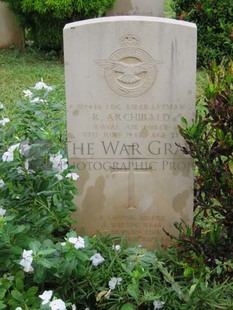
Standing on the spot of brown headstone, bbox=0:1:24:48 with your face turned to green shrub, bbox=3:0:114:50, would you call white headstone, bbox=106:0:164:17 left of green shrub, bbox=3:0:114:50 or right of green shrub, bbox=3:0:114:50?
left

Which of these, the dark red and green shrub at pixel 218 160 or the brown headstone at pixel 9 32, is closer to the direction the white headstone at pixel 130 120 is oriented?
the dark red and green shrub

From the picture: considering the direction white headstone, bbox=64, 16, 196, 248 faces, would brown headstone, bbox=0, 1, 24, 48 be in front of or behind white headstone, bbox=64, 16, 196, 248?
behind

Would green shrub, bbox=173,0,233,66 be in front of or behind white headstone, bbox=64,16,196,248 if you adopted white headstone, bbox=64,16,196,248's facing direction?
behind

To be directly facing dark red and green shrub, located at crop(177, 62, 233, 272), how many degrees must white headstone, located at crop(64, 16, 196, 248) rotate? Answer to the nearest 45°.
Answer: approximately 45° to its left

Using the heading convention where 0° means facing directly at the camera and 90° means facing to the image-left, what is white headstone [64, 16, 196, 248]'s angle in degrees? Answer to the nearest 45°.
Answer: approximately 0°

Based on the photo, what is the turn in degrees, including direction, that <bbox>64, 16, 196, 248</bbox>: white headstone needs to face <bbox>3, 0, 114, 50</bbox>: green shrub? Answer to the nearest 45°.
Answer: approximately 180°

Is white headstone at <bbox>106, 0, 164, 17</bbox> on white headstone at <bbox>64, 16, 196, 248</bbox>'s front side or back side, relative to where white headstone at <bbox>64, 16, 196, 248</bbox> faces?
on the back side
